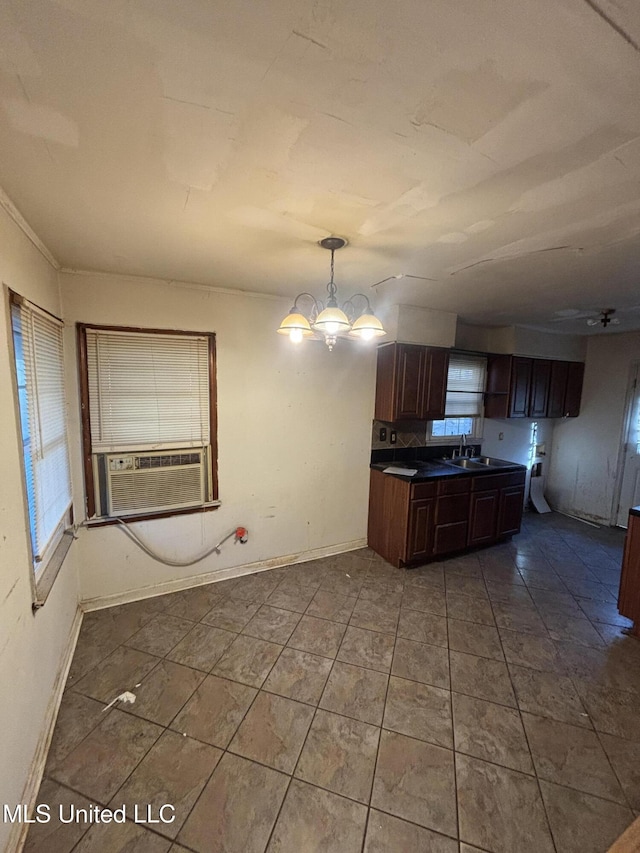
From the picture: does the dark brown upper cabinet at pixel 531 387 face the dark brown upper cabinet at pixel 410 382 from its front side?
no

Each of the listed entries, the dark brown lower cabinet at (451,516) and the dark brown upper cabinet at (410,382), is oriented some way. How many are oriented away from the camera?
0

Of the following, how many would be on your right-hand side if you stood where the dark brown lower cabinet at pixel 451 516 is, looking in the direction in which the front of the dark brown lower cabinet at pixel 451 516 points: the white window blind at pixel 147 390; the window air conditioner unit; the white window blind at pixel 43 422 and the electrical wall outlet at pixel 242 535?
4

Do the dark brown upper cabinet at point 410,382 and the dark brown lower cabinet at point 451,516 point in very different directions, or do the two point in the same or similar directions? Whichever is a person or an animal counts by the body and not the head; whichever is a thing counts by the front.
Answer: same or similar directions

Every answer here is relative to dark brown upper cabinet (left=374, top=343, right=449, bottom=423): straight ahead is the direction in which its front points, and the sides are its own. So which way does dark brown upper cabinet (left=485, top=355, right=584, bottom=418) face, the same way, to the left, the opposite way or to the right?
the same way

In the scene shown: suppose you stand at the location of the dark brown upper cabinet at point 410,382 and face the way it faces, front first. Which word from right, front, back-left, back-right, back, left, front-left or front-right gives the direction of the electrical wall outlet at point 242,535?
right

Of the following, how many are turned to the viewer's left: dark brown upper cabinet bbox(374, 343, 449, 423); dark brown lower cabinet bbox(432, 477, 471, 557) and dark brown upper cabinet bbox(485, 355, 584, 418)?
0

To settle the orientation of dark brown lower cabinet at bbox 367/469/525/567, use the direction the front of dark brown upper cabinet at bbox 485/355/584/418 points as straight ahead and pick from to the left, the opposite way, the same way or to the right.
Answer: the same way

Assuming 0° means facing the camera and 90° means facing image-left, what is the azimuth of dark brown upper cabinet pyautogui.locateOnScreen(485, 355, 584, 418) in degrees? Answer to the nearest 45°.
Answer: approximately 315°

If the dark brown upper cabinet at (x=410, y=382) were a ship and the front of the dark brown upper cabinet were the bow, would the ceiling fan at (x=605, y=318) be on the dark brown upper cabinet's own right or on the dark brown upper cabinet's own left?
on the dark brown upper cabinet's own left

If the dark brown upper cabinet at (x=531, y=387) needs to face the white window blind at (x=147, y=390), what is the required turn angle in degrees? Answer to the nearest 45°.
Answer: approximately 90° to its right

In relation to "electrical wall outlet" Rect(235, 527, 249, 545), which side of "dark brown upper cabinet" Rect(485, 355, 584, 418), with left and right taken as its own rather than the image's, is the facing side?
right

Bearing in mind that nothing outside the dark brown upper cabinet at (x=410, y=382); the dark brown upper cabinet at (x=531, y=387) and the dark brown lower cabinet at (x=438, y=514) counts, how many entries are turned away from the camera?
0

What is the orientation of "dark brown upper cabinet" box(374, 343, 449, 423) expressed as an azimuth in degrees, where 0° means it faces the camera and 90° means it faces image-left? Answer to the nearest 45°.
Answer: approximately 315°

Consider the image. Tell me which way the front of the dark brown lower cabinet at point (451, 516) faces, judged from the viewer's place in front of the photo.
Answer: facing the viewer and to the right of the viewer

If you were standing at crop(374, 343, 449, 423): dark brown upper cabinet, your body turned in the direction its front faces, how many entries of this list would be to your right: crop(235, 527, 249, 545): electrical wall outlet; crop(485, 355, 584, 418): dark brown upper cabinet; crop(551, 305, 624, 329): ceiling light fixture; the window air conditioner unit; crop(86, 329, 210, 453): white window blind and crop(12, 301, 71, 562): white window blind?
4

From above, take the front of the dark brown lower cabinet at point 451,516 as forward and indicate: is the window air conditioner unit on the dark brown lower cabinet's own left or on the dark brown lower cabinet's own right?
on the dark brown lower cabinet's own right

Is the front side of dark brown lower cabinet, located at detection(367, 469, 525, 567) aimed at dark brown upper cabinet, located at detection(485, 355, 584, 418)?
no

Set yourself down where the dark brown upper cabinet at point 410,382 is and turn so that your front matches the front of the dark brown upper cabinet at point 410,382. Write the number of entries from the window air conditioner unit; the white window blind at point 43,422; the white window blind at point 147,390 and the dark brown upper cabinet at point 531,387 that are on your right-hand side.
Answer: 3

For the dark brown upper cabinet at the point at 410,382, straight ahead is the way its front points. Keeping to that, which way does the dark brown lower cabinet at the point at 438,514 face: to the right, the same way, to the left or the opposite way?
the same way
